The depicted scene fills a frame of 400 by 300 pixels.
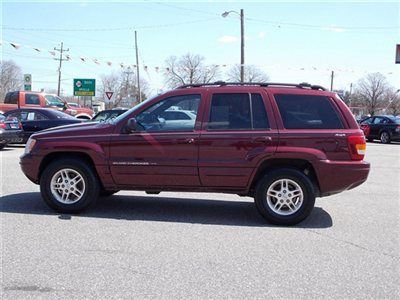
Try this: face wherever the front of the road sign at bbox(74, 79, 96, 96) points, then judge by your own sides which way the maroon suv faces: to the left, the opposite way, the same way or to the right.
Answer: to the right

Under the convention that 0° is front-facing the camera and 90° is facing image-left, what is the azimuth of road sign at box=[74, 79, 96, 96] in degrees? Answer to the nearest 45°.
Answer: approximately 0°

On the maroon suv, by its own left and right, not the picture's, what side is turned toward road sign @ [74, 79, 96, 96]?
right

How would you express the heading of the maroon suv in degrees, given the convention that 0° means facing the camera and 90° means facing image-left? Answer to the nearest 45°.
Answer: approximately 90°

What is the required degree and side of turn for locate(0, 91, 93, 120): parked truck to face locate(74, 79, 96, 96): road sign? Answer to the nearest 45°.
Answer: approximately 90° to its left

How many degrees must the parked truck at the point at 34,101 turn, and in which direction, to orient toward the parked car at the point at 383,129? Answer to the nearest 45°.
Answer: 0° — it already faces it

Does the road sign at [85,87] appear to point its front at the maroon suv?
yes

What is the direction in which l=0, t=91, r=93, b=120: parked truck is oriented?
to the viewer's right

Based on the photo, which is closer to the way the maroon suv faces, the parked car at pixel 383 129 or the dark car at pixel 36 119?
the dark car

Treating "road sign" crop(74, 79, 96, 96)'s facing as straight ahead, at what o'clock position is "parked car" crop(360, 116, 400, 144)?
The parked car is roughly at 11 o'clock from the road sign.

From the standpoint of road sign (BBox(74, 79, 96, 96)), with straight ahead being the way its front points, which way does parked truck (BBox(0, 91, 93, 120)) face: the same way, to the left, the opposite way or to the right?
to the left

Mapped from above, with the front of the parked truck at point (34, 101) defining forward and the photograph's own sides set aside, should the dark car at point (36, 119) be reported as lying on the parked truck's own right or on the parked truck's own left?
on the parked truck's own right
